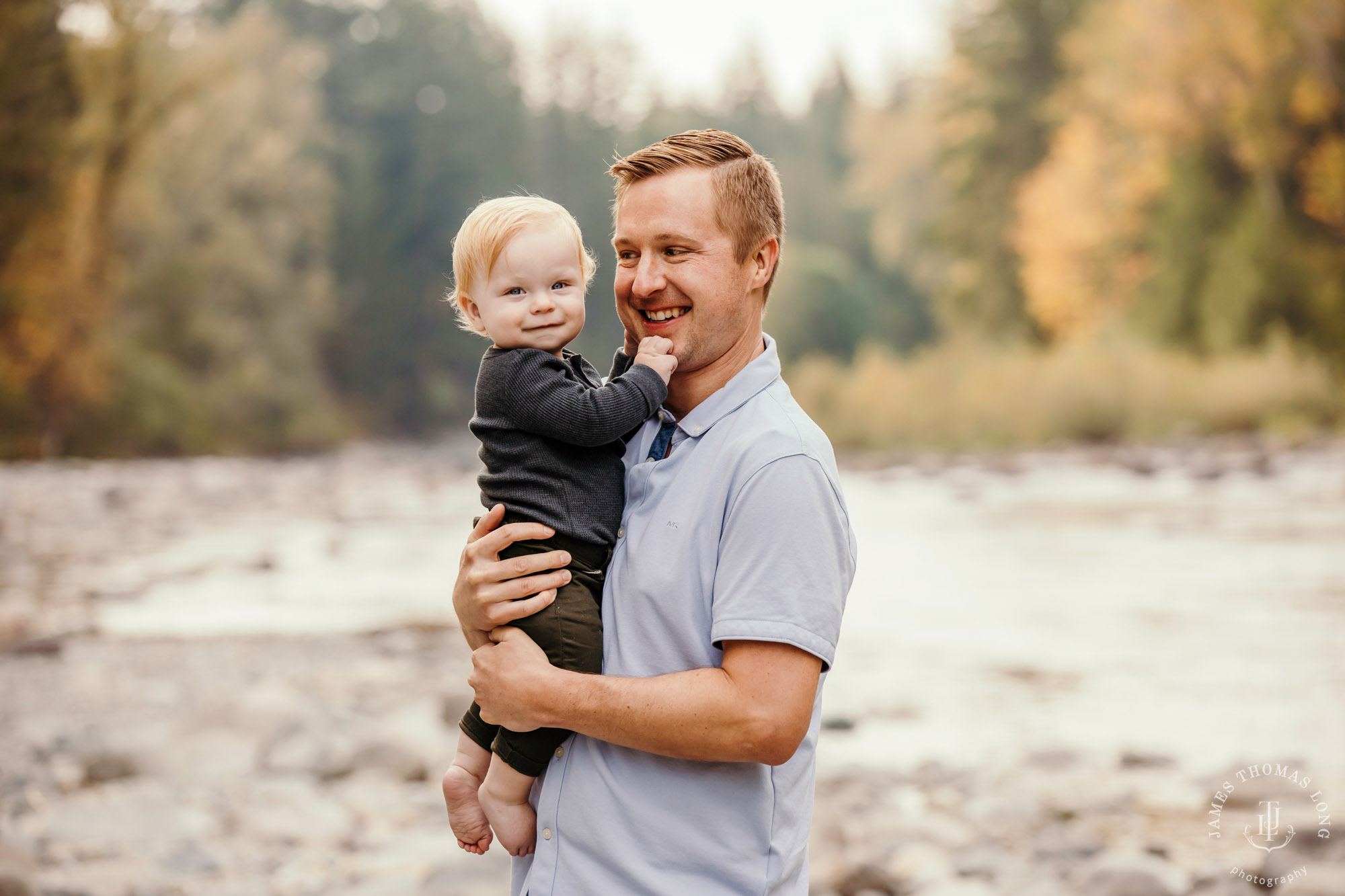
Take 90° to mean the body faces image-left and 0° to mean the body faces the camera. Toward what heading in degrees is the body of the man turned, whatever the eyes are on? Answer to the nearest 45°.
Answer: approximately 45°

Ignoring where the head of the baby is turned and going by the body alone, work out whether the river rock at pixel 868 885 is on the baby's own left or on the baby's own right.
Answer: on the baby's own left

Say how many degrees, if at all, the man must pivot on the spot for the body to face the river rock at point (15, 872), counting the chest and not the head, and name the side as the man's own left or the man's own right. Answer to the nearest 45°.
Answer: approximately 90° to the man's own right

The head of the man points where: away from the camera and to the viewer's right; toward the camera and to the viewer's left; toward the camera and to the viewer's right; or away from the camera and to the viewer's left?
toward the camera and to the viewer's left

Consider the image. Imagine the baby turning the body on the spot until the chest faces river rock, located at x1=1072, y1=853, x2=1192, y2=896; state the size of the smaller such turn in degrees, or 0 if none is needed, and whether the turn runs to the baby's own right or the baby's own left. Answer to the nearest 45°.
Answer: approximately 45° to the baby's own left
